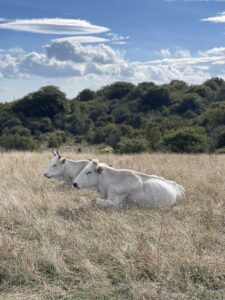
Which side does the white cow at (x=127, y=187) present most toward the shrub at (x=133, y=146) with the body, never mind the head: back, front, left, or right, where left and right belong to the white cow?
right

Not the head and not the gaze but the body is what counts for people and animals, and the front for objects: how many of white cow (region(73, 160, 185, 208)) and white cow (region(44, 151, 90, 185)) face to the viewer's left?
2

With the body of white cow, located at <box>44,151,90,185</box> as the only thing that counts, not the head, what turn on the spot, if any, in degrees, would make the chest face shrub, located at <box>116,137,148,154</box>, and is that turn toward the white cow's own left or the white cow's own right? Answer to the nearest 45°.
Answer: approximately 90° to the white cow's own right

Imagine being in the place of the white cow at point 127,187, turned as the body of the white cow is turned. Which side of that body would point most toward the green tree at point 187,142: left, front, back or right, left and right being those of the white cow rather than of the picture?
right

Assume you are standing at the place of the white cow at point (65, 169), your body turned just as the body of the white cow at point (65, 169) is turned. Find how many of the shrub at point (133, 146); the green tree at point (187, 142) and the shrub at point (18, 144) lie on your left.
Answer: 0

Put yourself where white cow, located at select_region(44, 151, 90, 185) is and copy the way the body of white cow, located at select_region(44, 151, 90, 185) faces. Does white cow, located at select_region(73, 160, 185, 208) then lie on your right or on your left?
on your left

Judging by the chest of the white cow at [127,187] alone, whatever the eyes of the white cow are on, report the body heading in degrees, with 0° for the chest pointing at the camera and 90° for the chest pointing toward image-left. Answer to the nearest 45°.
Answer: approximately 90°

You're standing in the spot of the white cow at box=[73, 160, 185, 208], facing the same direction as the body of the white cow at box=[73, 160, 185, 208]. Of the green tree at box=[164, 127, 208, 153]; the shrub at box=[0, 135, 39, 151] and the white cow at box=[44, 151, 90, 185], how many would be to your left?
0

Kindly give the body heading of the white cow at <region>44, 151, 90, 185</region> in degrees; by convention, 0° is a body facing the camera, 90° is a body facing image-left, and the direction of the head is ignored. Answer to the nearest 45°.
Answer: approximately 90°

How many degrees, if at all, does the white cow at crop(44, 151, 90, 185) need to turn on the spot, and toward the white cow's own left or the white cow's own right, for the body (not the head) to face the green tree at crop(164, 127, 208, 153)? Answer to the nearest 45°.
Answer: approximately 135° to the white cow's own right

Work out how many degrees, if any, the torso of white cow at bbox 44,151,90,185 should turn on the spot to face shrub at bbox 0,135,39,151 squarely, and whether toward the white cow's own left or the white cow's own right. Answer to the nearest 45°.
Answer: approximately 90° to the white cow's own right

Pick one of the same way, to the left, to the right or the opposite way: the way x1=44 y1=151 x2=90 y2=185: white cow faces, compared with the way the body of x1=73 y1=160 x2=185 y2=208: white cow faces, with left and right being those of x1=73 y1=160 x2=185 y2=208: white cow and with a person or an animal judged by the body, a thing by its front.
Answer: the same way
